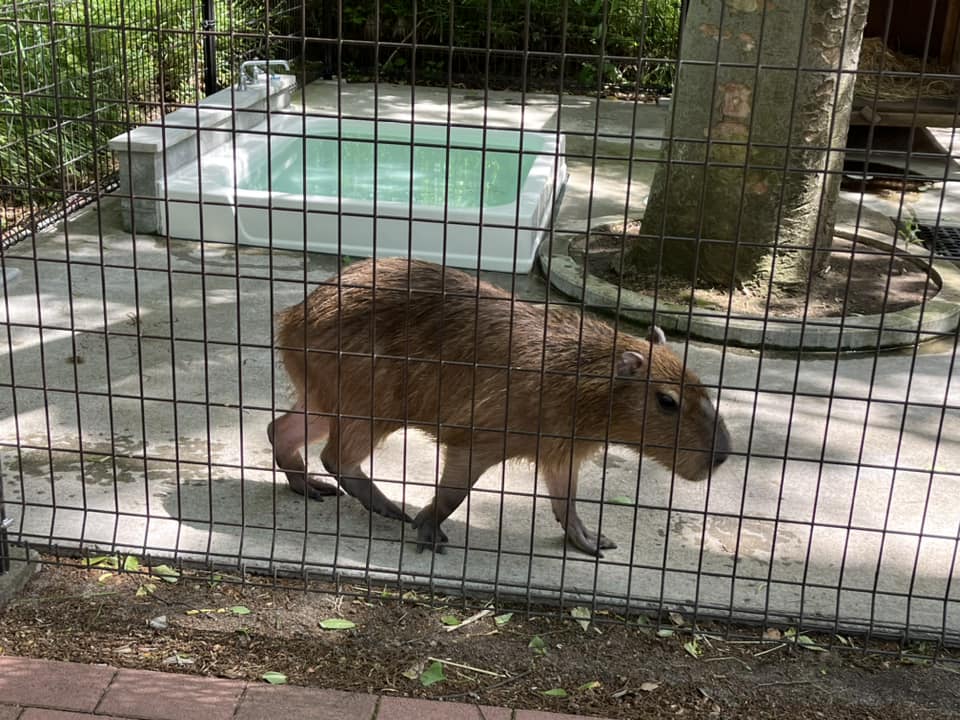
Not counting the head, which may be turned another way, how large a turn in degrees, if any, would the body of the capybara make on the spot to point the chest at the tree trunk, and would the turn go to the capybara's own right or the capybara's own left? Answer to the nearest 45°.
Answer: approximately 45° to the capybara's own left

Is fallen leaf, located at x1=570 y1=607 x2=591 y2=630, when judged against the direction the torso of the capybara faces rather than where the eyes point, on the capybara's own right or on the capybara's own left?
on the capybara's own right

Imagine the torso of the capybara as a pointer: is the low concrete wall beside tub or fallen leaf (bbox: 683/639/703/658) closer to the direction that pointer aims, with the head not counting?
the fallen leaf

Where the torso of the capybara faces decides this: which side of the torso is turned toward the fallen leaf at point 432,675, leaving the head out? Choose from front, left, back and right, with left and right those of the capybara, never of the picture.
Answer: right

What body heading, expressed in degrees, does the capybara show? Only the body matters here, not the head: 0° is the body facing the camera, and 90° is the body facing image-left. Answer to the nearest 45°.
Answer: approximately 270°

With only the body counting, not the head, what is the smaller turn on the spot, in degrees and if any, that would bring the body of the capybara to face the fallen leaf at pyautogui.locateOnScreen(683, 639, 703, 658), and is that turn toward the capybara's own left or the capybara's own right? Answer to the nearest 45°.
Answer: approximately 45° to the capybara's own right

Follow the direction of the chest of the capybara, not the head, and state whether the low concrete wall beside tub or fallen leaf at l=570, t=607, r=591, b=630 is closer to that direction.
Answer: the fallen leaf
